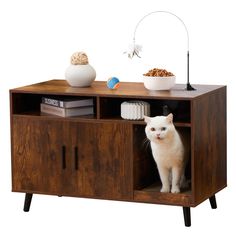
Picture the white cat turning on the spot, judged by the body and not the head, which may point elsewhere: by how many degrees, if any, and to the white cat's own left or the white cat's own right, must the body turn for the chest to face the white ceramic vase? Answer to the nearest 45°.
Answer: approximately 135° to the white cat's own right

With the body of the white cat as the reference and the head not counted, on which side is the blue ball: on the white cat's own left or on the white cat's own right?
on the white cat's own right

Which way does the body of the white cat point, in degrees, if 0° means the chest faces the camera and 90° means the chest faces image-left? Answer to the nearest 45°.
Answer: approximately 0°

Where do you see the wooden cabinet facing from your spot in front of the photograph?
facing the viewer and to the left of the viewer
